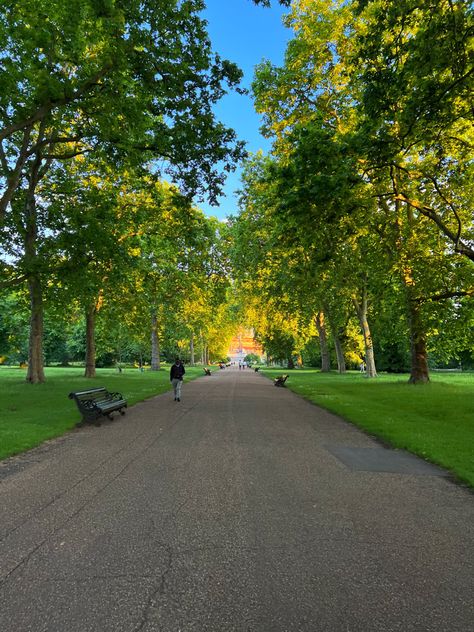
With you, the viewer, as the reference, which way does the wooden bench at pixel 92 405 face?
facing the viewer and to the right of the viewer

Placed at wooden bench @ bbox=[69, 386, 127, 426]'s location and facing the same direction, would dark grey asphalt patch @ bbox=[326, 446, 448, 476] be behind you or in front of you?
in front
